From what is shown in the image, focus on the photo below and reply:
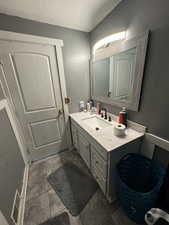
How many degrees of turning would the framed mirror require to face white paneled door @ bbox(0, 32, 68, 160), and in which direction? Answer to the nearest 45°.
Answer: approximately 45° to its right

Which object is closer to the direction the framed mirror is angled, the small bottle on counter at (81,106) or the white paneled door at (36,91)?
the white paneled door

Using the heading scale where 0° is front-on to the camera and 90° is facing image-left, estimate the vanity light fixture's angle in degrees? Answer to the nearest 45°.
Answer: approximately 45°

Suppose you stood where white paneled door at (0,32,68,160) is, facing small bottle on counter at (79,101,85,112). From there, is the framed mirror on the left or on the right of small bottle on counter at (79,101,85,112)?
right
